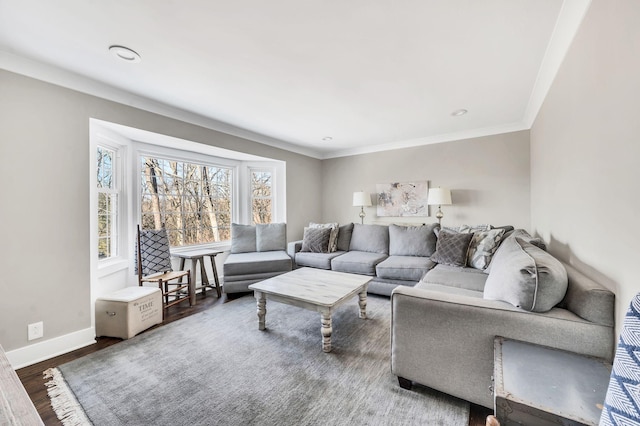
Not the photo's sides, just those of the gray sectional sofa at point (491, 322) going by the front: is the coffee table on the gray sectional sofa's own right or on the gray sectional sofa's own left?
on the gray sectional sofa's own right

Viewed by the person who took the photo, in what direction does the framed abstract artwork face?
facing the viewer

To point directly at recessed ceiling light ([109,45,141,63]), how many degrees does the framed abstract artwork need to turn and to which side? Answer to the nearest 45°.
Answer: approximately 45° to its right

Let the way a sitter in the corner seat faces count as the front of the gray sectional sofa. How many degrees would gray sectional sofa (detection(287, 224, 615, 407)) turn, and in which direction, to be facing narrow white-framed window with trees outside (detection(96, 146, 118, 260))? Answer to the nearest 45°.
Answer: approximately 45° to its right

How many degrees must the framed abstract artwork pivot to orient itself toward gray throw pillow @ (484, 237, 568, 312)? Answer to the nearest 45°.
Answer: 0° — it already faces it

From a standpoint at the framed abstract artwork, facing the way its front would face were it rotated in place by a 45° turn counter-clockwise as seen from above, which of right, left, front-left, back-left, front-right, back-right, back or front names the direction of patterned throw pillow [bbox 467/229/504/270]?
front

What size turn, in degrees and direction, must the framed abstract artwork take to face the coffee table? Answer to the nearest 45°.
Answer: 0° — it already faces it

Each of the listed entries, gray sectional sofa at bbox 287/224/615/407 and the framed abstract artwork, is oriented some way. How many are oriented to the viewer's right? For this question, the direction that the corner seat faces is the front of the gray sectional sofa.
0

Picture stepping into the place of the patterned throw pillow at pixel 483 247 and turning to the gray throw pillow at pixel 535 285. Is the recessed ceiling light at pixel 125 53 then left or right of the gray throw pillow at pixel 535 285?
right

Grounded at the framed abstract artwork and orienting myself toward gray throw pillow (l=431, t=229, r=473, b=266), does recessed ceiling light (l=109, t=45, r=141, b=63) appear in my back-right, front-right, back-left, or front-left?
front-right

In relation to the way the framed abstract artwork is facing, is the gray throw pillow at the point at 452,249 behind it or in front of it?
in front

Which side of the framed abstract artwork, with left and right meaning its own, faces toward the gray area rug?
front

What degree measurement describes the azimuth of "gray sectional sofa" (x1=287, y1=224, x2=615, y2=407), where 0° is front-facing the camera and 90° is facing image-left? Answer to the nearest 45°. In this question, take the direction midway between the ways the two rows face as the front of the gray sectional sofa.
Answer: approximately 45°
